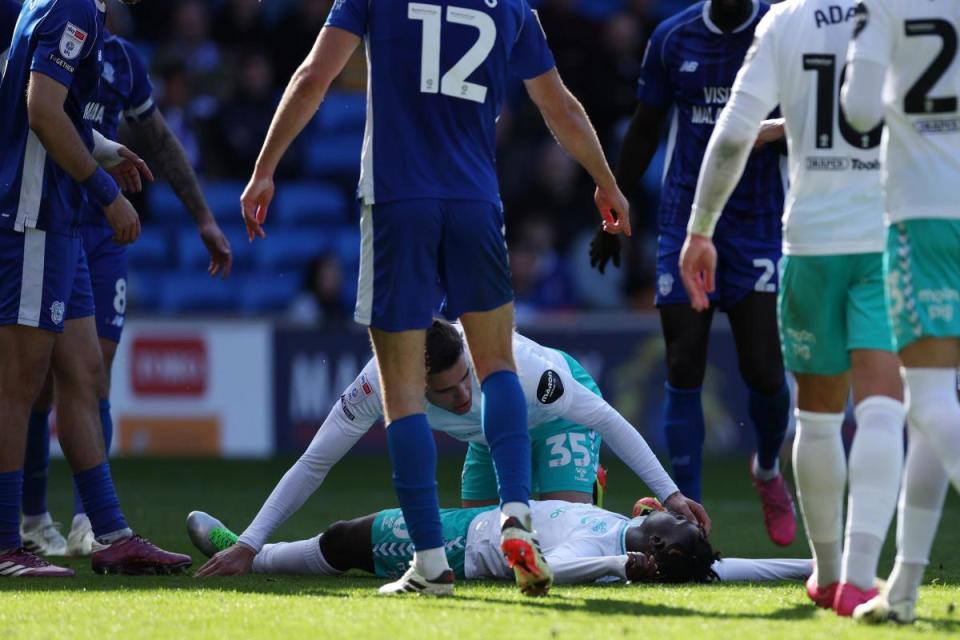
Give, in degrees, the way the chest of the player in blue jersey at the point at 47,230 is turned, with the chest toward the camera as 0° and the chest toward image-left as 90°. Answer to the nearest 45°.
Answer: approximately 270°

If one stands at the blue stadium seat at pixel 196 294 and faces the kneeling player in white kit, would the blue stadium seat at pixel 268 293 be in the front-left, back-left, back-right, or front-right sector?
front-left

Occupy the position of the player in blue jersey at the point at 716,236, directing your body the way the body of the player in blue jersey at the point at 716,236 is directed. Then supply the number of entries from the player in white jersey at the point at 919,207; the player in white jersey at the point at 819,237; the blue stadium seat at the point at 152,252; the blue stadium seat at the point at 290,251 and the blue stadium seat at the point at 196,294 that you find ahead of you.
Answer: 2

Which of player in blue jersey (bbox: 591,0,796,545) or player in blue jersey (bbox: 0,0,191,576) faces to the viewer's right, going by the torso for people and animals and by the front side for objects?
player in blue jersey (bbox: 0,0,191,576)

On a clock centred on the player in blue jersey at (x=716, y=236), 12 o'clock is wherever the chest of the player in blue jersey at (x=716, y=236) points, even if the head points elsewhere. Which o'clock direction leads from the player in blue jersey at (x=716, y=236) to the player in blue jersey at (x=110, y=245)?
the player in blue jersey at (x=110, y=245) is roughly at 3 o'clock from the player in blue jersey at (x=716, y=236).

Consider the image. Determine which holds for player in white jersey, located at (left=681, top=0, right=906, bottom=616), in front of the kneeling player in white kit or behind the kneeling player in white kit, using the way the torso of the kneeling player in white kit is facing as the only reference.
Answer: in front

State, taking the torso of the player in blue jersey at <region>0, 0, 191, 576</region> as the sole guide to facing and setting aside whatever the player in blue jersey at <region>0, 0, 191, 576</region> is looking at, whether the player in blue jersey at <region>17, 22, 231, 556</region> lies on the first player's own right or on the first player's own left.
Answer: on the first player's own left

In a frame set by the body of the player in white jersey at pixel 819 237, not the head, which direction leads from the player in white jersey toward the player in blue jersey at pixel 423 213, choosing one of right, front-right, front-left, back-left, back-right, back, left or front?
left

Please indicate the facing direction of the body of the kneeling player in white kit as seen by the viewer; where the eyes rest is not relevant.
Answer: toward the camera
